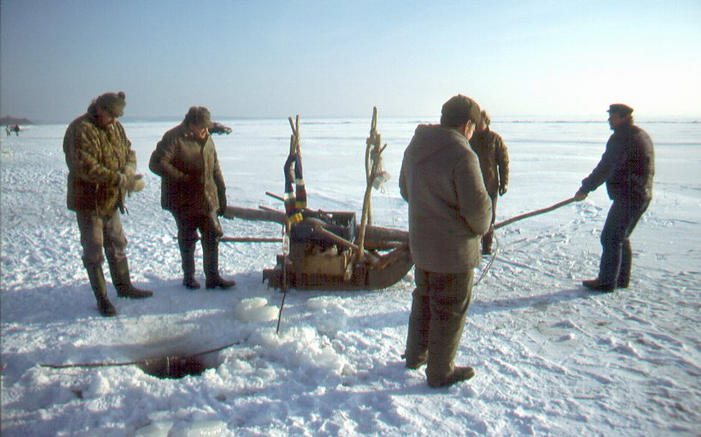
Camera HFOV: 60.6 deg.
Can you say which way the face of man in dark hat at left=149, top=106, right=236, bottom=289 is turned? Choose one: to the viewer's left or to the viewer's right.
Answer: to the viewer's right

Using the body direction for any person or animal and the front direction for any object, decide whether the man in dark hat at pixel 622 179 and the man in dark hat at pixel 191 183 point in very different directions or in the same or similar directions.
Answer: very different directions

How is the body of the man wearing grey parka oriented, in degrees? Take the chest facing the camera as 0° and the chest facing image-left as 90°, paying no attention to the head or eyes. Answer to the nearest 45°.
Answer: approximately 225°

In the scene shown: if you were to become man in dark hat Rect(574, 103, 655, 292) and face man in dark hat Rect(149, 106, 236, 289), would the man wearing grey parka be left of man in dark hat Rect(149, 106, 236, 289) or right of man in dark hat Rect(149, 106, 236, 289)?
left

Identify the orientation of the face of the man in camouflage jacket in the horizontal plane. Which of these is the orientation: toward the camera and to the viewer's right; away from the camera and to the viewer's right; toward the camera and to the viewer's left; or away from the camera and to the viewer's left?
toward the camera and to the viewer's right

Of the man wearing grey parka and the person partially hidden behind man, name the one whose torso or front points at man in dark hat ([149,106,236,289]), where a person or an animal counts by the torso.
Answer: the person partially hidden behind man

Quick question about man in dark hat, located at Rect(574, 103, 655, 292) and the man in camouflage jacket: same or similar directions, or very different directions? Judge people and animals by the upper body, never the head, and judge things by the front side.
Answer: very different directions

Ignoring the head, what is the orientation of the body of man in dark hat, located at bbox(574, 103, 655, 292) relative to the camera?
to the viewer's left
